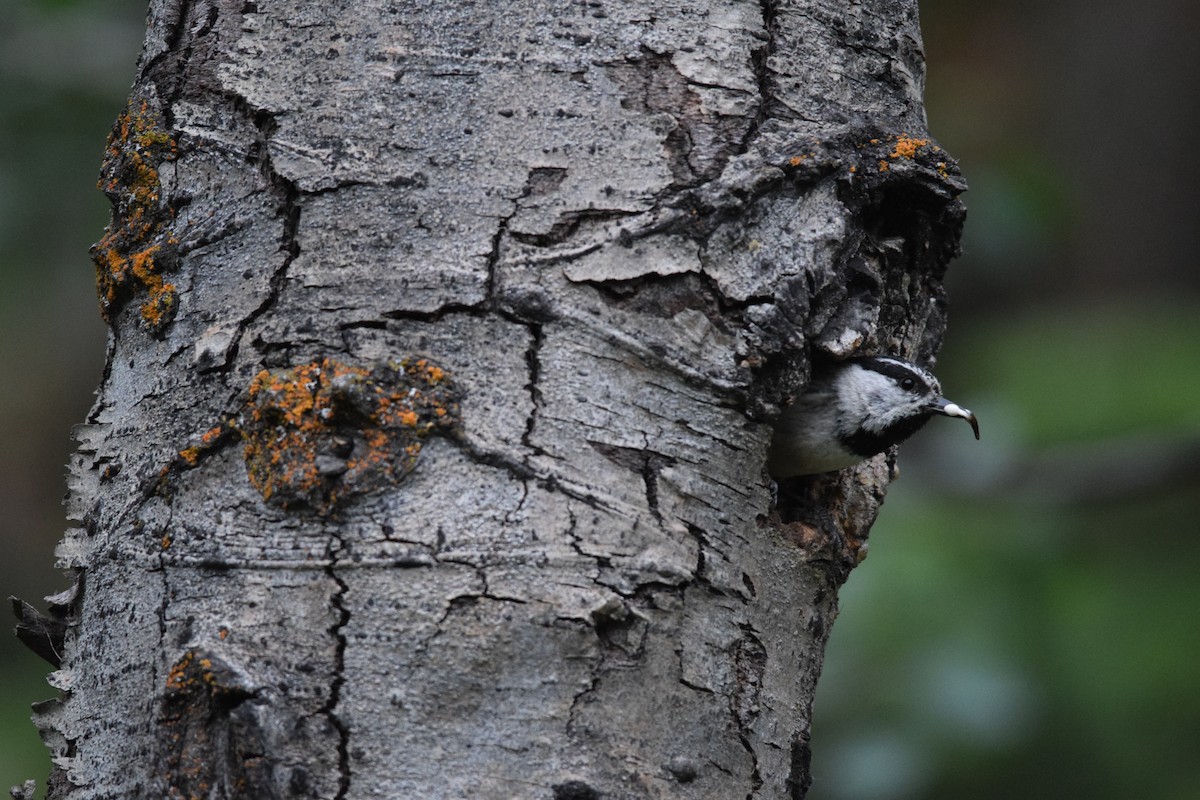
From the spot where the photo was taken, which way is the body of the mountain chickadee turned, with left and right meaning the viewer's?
facing to the right of the viewer
